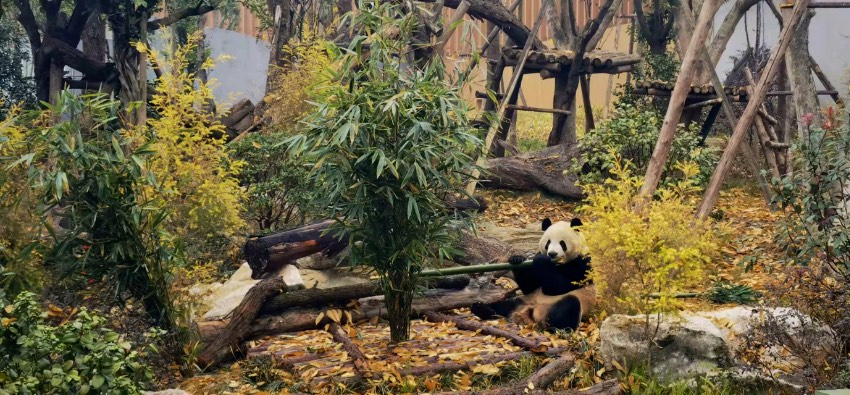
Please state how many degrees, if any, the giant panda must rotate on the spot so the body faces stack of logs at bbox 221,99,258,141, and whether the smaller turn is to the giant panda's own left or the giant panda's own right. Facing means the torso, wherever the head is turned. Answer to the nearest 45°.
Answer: approximately 90° to the giant panda's own right

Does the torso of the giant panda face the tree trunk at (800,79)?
no

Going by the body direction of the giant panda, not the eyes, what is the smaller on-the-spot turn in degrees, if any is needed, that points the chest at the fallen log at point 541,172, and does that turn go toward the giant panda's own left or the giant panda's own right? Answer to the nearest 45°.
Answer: approximately 135° to the giant panda's own right

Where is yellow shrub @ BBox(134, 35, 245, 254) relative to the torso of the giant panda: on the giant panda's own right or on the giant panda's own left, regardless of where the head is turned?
on the giant panda's own right

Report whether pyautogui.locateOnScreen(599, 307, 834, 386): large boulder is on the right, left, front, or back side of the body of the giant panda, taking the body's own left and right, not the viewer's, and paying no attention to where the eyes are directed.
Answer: left

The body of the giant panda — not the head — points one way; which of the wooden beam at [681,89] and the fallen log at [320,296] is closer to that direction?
the fallen log

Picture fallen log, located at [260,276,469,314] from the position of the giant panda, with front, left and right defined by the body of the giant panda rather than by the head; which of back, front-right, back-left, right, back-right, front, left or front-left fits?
front-right

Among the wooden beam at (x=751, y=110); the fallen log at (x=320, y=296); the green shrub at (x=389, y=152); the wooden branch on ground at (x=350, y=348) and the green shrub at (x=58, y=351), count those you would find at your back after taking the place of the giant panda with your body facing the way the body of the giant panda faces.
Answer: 1

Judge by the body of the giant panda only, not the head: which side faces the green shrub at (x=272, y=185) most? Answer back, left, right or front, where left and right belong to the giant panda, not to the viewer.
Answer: right

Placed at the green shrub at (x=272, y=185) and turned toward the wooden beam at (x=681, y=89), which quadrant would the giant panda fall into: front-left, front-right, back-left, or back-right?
front-right

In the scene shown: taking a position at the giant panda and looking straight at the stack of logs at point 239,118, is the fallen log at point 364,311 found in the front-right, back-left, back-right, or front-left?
front-left

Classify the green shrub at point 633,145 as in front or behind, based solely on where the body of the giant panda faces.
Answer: behind

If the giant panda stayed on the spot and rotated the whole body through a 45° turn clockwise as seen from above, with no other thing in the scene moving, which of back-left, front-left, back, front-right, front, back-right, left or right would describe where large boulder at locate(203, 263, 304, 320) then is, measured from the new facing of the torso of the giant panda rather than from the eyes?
front

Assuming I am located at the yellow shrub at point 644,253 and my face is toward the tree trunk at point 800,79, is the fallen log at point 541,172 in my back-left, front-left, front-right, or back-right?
front-left

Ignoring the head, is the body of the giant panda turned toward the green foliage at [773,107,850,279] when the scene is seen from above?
no
